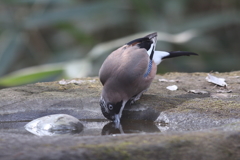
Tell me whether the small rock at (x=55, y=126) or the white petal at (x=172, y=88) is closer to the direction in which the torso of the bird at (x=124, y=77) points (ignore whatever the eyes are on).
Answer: the small rock

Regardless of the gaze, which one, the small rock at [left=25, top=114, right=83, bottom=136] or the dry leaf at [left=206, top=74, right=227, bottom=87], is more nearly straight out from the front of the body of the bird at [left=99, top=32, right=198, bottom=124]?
the small rock

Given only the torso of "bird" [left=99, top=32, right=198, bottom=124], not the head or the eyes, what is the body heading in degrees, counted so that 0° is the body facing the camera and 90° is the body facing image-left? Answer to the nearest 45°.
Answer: approximately 45°

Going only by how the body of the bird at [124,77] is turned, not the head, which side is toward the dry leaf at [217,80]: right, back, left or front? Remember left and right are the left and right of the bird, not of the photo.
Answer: back

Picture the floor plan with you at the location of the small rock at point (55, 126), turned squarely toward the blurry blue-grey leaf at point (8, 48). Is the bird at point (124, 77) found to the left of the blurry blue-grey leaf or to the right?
right
